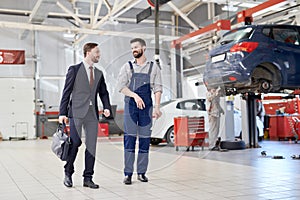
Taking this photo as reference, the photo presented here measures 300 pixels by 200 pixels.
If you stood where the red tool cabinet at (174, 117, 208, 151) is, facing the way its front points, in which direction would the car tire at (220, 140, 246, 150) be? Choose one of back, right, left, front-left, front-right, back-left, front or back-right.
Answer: front-left

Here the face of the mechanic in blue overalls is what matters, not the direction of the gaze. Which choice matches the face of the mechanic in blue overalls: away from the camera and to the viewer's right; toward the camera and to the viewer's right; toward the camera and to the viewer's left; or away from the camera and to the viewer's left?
toward the camera and to the viewer's left

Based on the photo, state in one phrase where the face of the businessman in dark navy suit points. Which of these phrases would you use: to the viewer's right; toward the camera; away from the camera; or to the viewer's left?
to the viewer's right

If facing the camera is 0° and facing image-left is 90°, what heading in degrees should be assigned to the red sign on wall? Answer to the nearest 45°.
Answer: approximately 0°

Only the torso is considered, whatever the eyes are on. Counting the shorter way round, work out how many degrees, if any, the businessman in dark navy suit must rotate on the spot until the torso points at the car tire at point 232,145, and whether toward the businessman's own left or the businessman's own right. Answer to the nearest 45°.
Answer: approximately 90° to the businessman's own left
